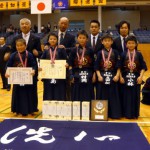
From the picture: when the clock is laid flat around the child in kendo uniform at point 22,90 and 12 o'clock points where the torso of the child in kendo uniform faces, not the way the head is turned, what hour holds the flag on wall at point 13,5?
The flag on wall is roughly at 6 o'clock from the child in kendo uniform.

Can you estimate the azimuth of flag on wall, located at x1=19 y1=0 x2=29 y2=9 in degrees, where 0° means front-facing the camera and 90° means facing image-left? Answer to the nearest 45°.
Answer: approximately 0°

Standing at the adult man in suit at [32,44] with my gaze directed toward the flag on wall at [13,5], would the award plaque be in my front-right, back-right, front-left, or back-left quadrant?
back-right

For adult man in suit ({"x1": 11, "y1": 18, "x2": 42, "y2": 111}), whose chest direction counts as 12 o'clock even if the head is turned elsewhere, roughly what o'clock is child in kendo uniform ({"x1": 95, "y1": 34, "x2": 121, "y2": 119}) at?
The child in kendo uniform is roughly at 10 o'clock from the adult man in suit.

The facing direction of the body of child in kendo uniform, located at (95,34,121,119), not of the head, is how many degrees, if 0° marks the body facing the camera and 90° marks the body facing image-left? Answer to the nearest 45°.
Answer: approximately 0°

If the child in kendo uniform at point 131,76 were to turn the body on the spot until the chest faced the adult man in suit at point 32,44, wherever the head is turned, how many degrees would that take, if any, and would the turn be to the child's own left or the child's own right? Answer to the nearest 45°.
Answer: approximately 90° to the child's own right

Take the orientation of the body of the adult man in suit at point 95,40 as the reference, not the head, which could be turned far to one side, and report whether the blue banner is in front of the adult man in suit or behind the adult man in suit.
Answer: in front

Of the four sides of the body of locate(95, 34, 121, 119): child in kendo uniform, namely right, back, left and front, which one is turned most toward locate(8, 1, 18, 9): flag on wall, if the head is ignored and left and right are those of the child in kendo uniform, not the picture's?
back

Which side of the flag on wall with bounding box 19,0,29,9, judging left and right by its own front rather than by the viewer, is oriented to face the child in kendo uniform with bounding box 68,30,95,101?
front
